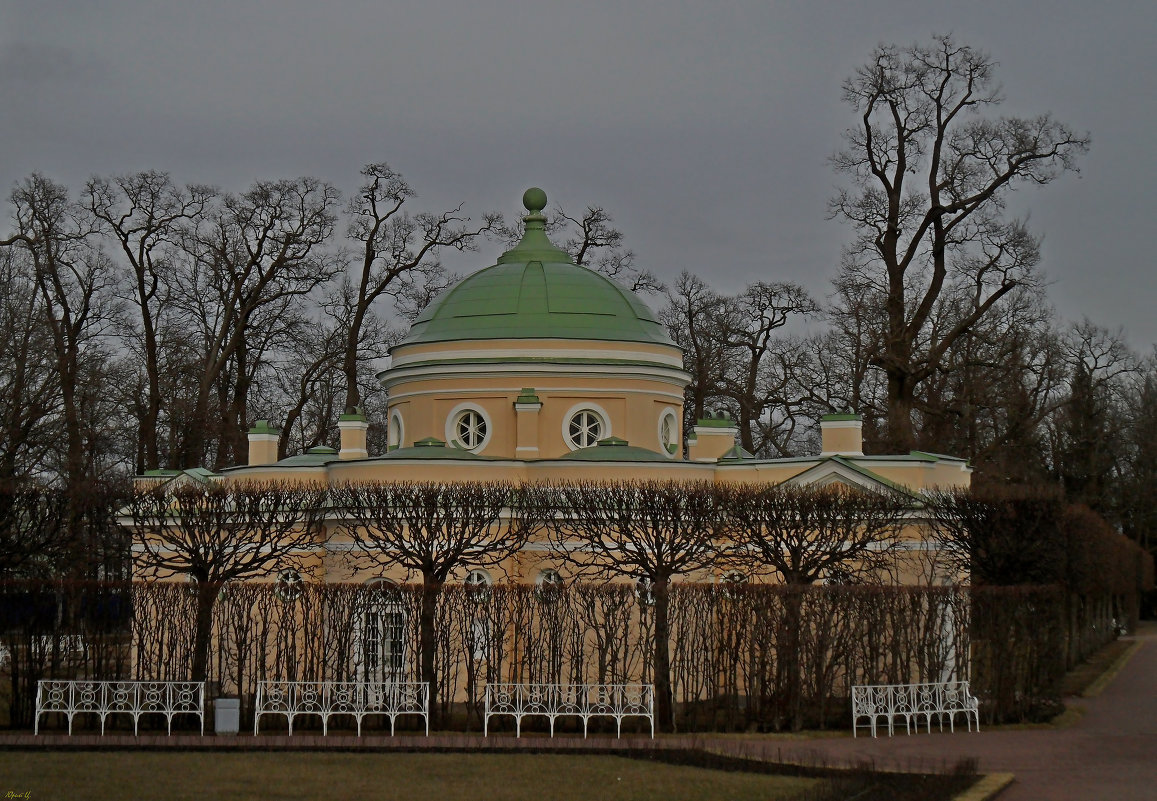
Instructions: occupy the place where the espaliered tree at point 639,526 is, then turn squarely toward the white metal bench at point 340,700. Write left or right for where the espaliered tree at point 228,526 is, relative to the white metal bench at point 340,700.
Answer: right

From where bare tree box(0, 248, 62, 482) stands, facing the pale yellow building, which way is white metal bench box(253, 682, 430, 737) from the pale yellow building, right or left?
right

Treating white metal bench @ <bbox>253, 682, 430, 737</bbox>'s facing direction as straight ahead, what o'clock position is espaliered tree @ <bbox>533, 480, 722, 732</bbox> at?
The espaliered tree is roughly at 8 o'clock from the white metal bench.

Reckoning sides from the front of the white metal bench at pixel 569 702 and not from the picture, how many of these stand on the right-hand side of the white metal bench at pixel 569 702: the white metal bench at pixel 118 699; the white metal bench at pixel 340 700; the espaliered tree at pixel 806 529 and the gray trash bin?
3

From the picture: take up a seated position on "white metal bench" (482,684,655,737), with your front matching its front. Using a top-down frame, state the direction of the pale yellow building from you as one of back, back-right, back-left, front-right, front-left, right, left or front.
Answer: back

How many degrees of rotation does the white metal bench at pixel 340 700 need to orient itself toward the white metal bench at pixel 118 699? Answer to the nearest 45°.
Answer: approximately 90° to its right

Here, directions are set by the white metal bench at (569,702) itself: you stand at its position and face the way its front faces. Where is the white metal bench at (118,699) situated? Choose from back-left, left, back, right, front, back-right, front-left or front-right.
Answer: right

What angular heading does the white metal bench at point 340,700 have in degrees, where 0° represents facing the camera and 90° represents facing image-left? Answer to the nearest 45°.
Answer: approximately 0°

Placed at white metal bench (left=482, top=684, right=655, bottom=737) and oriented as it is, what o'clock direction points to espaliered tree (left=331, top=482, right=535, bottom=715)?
The espaliered tree is roughly at 5 o'clock from the white metal bench.

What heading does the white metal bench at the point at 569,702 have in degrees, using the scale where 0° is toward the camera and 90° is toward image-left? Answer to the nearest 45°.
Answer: approximately 0°

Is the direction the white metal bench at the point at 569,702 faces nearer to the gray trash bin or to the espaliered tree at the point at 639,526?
the gray trash bin

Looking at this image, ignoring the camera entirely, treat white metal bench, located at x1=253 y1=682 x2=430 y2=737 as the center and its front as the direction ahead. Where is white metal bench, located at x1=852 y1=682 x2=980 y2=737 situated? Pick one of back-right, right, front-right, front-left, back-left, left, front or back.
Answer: left

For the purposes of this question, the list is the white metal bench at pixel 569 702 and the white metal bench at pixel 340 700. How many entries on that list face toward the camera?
2

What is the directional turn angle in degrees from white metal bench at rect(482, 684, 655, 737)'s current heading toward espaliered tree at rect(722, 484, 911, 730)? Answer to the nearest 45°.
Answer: approximately 135° to its left

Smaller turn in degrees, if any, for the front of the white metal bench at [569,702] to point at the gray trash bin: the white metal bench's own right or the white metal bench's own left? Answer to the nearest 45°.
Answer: approximately 90° to the white metal bench's own right

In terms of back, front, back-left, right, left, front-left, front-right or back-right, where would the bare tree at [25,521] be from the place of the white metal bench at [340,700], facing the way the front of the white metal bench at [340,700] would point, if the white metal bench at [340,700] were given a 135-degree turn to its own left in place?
left
